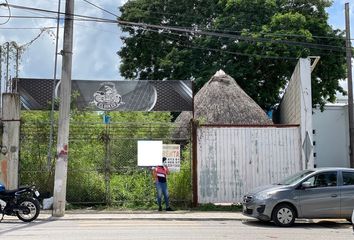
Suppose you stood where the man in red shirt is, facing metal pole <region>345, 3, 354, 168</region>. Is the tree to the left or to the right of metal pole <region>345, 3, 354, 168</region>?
left

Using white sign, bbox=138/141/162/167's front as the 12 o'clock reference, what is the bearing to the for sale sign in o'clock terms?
The for sale sign is roughly at 9 o'clock from the white sign.

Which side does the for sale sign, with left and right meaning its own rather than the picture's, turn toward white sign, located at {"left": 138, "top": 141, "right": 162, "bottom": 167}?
right

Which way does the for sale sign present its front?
toward the camera

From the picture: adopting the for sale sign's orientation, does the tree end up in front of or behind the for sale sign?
behind

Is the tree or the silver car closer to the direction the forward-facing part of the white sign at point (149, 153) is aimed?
the silver car

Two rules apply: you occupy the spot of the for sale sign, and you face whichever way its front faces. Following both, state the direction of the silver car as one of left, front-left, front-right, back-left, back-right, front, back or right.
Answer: front-left

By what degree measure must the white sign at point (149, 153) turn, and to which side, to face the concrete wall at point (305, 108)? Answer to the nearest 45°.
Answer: approximately 90° to its left

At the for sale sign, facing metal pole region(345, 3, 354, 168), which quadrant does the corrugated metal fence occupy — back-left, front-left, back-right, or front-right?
front-left

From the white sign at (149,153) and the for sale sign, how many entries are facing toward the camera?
2

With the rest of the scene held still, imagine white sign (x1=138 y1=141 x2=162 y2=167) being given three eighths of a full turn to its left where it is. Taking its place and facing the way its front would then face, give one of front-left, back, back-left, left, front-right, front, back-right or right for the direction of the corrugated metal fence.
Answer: front-right

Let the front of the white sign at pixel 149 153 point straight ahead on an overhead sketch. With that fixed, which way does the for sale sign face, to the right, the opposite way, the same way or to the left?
the same way

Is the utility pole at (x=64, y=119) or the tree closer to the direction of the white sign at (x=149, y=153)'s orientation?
the utility pole

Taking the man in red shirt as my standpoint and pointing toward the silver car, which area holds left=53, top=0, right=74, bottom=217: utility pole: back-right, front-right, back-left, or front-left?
back-right

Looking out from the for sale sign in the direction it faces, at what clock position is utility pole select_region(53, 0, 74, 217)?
The utility pole is roughly at 2 o'clock from the for sale sign.

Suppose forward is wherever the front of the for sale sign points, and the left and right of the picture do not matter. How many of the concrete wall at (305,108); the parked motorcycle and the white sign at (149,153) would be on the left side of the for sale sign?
1

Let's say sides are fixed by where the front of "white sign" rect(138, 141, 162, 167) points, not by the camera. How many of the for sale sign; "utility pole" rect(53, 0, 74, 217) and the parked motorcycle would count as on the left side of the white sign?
1

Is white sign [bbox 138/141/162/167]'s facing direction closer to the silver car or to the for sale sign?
the silver car

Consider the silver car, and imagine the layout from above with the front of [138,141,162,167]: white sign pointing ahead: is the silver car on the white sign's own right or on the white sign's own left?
on the white sign's own left
